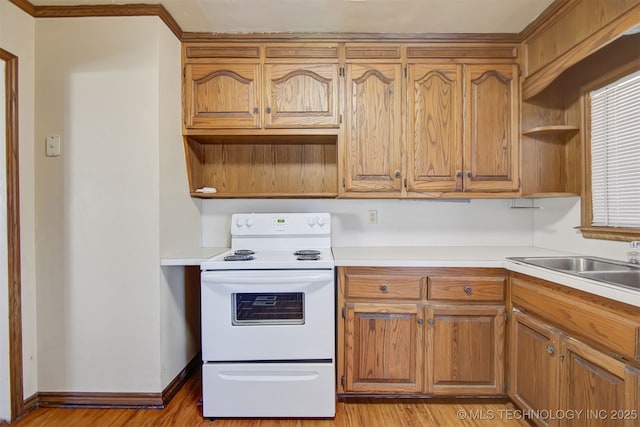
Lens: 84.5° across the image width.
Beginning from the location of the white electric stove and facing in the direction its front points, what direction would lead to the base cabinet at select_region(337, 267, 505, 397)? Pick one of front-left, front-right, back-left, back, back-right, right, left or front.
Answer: left

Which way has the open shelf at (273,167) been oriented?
toward the camera

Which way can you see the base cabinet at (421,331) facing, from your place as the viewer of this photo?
facing the viewer

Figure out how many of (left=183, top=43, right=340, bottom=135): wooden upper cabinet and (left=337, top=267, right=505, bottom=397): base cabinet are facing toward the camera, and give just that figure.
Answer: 2

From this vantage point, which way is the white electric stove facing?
toward the camera

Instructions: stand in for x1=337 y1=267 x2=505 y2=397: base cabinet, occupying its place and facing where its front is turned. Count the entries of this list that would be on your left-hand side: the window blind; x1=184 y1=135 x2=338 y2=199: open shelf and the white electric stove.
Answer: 1

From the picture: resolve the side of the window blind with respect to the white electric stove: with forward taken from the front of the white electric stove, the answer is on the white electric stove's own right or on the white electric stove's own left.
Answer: on the white electric stove's own left

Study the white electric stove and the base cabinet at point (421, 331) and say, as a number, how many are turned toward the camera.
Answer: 2
